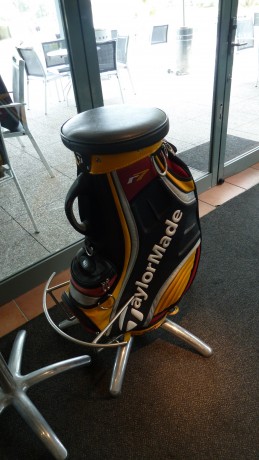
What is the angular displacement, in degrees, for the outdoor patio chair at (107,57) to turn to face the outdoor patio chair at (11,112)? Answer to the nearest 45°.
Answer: approximately 90° to its left

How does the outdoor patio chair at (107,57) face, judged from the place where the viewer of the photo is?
facing away from the viewer and to the left of the viewer

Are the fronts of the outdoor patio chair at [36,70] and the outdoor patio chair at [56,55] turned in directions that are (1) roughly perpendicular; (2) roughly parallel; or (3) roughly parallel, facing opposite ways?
roughly perpendicular
